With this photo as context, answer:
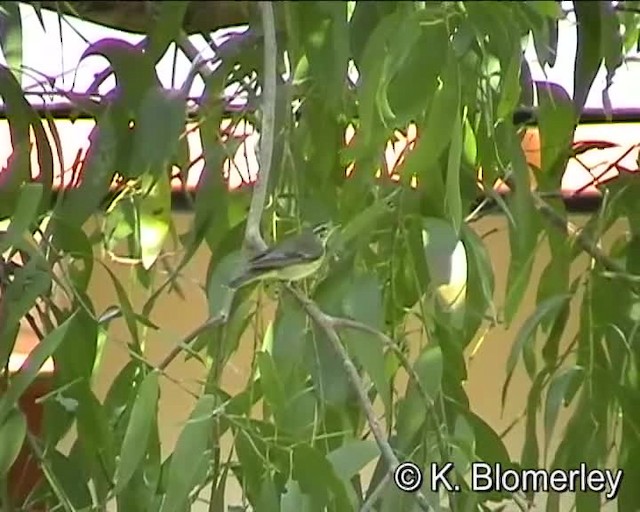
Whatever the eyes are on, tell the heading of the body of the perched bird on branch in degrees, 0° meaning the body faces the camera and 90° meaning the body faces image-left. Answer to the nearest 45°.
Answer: approximately 270°
